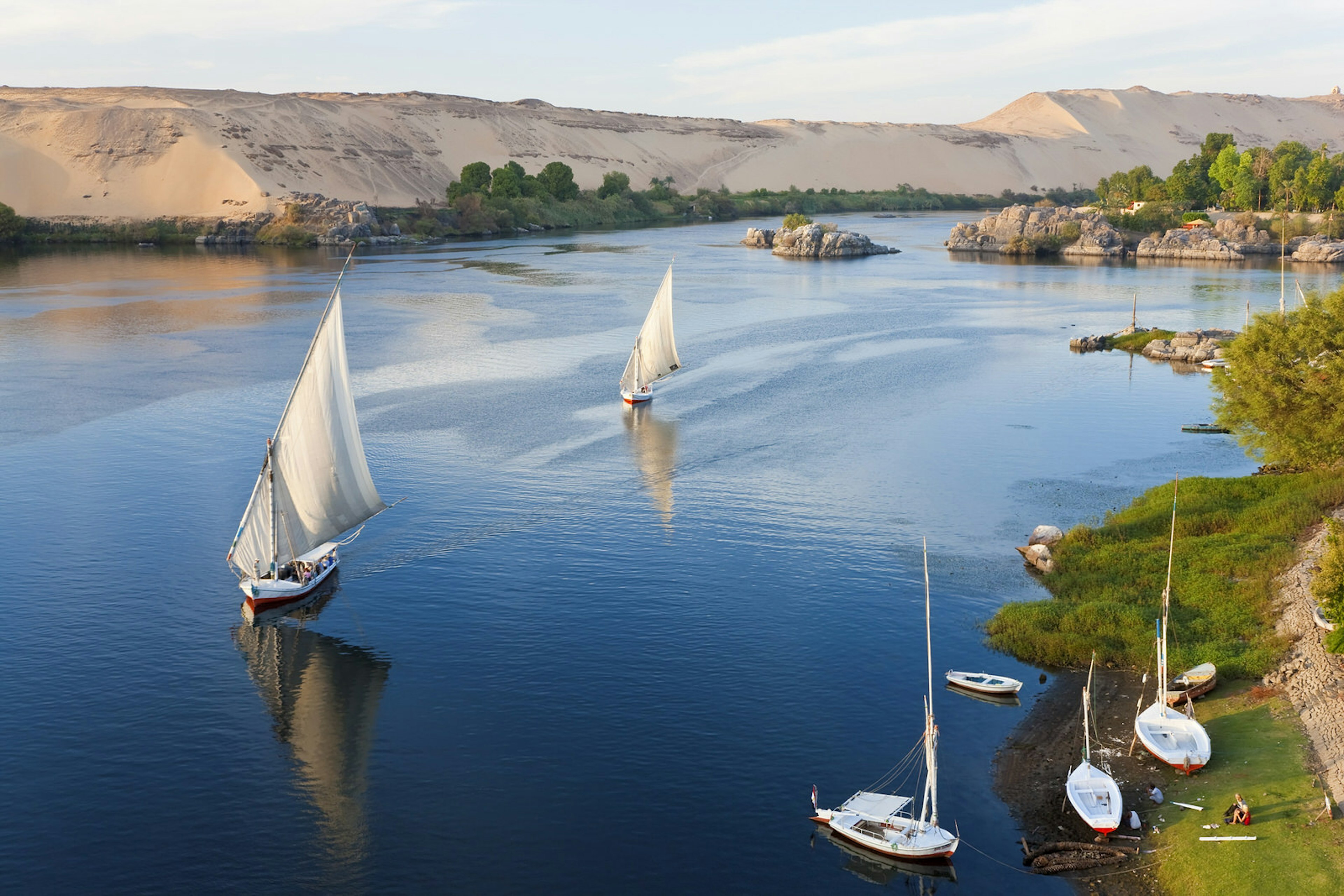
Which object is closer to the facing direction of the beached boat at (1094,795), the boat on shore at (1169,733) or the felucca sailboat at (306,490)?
the boat on shore

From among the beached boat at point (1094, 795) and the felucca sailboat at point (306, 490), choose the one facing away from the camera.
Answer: the beached boat

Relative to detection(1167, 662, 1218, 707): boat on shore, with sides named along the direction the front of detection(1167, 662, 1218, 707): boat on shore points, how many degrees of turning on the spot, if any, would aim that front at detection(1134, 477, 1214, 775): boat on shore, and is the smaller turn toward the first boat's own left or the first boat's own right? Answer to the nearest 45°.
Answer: approximately 135° to the first boat's own right

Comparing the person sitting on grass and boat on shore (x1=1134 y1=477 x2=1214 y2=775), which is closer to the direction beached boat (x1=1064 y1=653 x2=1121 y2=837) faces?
the boat on shore

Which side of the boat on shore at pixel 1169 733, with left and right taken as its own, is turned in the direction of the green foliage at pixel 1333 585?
right

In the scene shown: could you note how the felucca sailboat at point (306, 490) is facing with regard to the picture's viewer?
facing the viewer and to the left of the viewer

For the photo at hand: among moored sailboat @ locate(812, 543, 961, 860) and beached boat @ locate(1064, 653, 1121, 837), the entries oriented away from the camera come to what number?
1

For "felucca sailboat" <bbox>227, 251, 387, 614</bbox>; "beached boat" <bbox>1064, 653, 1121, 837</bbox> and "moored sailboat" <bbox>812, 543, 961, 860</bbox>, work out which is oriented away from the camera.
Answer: the beached boat

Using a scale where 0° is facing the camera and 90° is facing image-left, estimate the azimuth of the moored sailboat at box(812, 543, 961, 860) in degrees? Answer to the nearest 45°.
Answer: approximately 315°

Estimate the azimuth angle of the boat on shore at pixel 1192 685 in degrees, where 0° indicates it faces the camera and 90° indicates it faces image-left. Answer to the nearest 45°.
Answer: approximately 225°

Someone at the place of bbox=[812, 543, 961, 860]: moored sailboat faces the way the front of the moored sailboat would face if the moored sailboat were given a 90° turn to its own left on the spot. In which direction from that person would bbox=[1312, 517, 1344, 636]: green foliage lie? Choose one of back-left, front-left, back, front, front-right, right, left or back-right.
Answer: front

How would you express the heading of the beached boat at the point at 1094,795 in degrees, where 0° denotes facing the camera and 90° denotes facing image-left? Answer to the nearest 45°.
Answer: approximately 180°

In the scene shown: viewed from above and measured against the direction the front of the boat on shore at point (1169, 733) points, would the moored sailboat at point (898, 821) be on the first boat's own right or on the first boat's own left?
on the first boat's own left

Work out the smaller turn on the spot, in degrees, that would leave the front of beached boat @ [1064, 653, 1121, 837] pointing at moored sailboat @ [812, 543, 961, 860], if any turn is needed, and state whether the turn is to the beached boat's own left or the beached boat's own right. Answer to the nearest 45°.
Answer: approximately 135° to the beached boat's own left

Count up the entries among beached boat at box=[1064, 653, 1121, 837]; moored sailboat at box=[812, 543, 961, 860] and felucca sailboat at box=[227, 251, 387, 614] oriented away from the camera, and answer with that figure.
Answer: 1
